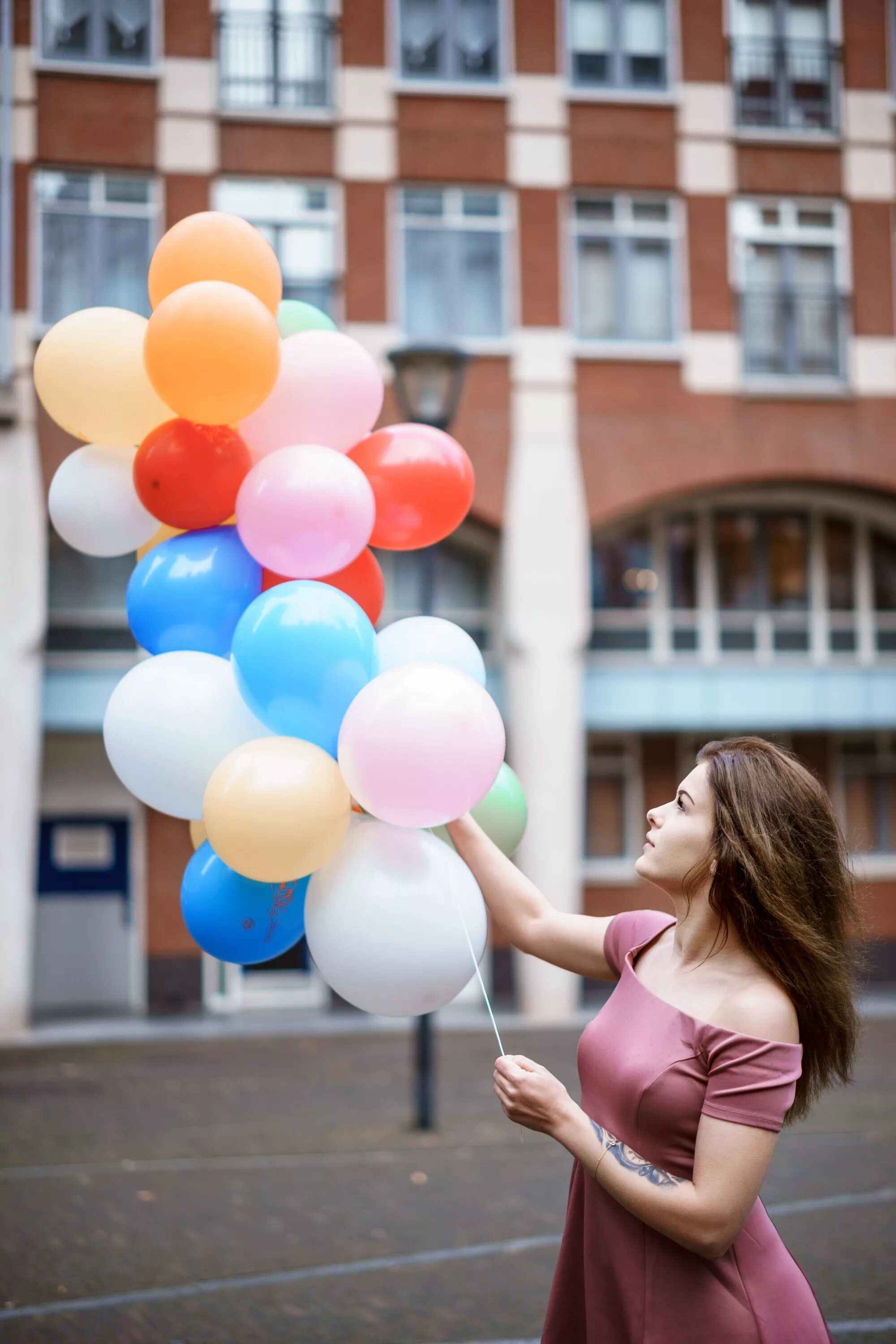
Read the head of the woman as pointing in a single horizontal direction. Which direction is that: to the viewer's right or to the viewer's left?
to the viewer's left

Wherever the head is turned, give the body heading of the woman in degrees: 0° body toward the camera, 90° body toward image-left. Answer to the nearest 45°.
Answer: approximately 45°

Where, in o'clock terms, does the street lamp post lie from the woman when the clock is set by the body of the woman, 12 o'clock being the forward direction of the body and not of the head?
The street lamp post is roughly at 4 o'clock from the woman.
